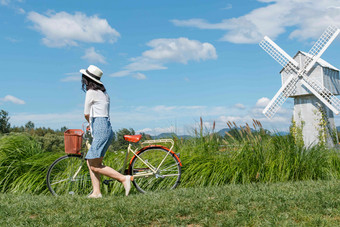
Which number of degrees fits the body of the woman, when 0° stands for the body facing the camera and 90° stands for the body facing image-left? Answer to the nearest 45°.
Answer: approximately 90°

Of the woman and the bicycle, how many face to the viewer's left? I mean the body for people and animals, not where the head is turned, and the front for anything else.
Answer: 2

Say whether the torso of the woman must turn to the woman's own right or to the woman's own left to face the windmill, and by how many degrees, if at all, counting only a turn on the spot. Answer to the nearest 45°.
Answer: approximately 135° to the woman's own right

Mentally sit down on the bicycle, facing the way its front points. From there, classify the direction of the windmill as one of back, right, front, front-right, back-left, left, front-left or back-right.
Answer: back-right

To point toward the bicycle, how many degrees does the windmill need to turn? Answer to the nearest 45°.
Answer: approximately 45° to its left

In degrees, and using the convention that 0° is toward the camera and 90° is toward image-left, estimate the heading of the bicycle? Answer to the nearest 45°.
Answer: approximately 90°
